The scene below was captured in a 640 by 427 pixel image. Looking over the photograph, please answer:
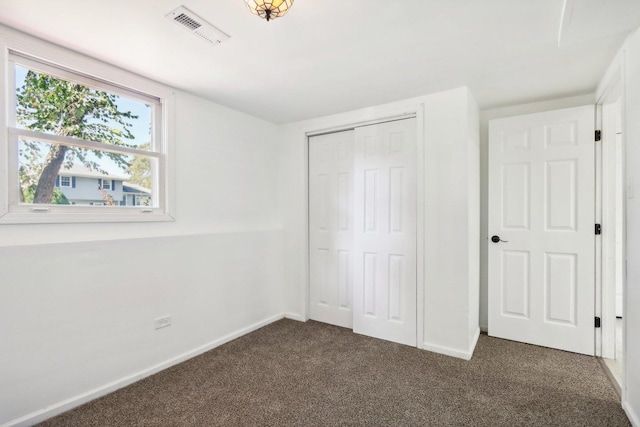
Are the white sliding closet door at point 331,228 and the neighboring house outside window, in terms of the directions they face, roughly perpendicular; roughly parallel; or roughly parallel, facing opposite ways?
roughly perpendicular

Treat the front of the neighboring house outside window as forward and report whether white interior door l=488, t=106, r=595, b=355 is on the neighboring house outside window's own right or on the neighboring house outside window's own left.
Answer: on the neighboring house outside window's own left

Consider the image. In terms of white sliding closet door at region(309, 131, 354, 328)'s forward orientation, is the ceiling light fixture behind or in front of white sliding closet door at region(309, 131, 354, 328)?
in front

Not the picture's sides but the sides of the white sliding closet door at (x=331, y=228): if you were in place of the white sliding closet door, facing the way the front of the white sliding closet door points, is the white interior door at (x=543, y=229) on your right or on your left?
on your left

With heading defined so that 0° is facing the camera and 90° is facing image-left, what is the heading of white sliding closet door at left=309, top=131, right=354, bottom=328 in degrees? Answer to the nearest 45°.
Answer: approximately 45°

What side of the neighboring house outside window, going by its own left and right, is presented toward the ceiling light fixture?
front

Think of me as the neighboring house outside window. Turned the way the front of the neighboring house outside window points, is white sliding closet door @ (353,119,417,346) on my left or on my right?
on my left
